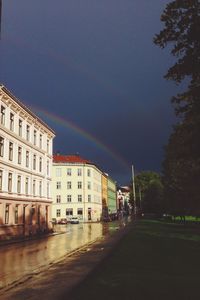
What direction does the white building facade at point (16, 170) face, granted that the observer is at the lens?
facing the viewer and to the right of the viewer
